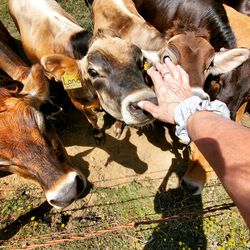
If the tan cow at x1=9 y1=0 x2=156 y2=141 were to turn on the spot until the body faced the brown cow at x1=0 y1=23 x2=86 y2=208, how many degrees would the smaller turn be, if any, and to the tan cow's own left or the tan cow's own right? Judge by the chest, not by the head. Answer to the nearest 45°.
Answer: approximately 45° to the tan cow's own right

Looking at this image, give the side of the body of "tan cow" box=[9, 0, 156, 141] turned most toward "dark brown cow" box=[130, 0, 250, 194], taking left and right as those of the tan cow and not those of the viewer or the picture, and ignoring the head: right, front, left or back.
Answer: left

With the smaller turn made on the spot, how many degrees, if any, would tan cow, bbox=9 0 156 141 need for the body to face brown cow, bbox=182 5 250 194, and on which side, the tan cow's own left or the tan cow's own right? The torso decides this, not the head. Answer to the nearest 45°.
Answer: approximately 45° to the tan cow's own left
